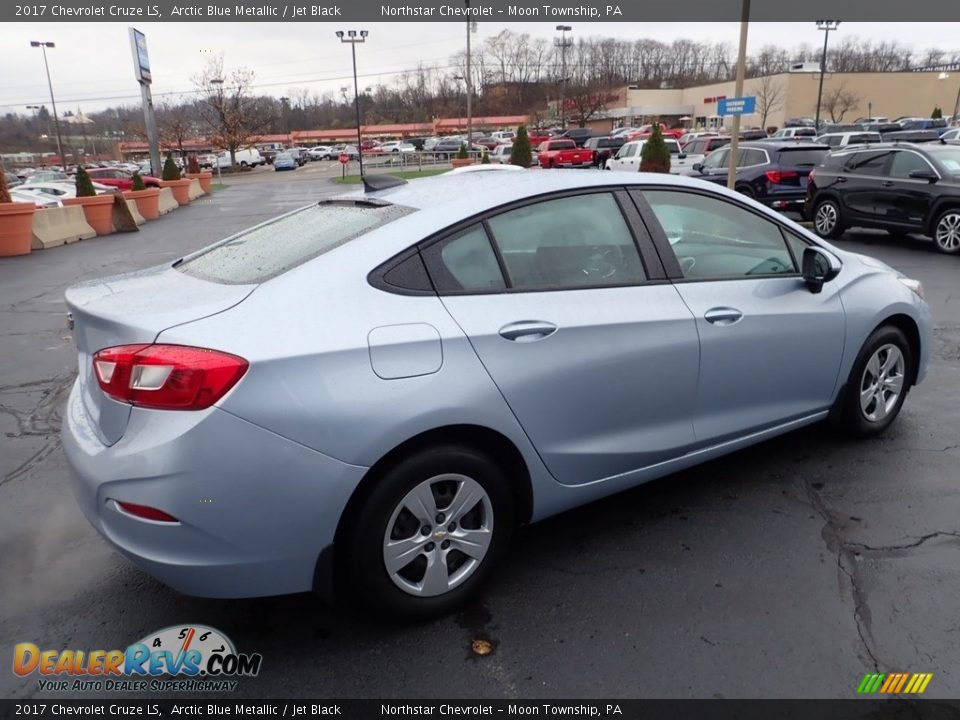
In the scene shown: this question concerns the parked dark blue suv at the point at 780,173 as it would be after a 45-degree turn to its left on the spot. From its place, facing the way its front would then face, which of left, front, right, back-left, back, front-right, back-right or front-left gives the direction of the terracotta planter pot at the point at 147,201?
front

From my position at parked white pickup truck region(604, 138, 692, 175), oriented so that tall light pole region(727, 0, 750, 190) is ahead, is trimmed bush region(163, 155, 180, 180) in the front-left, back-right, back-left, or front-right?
front-right

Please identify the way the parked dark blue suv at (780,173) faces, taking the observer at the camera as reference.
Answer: facing away from the viewer and to the left of the viewer

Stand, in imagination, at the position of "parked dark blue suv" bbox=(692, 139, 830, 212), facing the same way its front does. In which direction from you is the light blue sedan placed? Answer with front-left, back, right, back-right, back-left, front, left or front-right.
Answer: back-left

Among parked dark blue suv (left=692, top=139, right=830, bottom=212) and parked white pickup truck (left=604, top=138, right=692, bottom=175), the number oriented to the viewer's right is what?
0

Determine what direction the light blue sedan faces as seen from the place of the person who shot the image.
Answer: facing away from the viewer and to the right of the viewer

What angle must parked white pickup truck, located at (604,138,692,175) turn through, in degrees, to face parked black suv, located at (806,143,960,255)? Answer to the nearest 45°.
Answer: approximately 135° to its left

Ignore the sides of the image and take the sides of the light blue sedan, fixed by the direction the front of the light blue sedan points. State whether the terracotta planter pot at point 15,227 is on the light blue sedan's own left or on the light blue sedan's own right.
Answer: on the light blue sedan's own left

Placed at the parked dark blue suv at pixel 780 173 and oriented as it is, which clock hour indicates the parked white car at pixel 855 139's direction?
The parked white car is roughly at 2 o'clock from the parked dark blue suv.

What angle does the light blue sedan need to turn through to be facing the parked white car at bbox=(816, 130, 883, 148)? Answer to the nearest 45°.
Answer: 0° — it already faces it

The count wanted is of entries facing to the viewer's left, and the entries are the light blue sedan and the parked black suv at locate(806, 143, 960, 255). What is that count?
0

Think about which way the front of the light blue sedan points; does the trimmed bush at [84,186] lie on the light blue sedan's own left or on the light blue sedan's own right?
on the light blue sedan's own left
